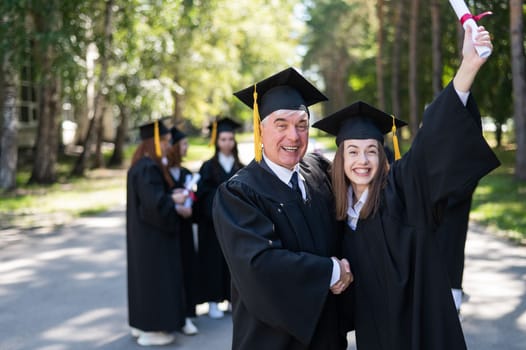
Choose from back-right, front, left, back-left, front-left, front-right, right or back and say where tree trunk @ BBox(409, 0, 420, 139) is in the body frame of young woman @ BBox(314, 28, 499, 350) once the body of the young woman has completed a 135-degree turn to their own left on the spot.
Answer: left

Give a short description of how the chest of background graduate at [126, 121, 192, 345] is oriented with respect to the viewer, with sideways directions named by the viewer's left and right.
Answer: facing to the right of the viewer

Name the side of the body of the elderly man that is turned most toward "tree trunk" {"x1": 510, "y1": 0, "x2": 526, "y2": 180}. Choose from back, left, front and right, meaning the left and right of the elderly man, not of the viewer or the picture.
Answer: left

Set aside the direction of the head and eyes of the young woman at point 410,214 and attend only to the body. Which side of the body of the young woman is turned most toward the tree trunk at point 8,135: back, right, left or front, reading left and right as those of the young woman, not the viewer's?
right

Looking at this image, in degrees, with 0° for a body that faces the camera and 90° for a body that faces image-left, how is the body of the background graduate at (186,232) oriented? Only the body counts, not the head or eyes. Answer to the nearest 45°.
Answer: approximately 315°

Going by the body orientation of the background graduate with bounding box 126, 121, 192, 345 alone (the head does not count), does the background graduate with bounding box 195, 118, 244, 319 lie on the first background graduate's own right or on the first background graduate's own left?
on the first background graduate's own left

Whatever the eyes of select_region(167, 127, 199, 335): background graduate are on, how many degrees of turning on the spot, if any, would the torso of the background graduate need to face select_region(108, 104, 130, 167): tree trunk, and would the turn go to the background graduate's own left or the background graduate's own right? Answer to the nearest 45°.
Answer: approximately 135° to the background graduate's own left

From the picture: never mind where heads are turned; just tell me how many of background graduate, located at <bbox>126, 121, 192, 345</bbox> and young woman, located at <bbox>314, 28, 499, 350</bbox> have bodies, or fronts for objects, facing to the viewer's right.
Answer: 1

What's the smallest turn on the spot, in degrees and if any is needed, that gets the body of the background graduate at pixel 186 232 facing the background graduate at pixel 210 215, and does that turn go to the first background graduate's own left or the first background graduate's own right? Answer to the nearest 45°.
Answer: approximately 90° to the first background graduate's own left

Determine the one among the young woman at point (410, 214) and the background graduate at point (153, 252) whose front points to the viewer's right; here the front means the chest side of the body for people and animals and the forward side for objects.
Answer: the background graduate

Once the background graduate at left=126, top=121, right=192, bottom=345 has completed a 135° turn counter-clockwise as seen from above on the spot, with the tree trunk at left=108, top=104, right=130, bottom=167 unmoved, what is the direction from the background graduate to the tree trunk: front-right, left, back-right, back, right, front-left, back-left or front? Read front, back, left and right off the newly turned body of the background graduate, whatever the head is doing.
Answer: front-right

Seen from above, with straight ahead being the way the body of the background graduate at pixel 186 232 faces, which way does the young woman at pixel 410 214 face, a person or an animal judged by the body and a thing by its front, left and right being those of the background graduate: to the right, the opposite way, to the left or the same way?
to the right

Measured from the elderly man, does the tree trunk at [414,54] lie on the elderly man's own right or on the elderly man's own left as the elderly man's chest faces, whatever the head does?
on the elderly man's own left
